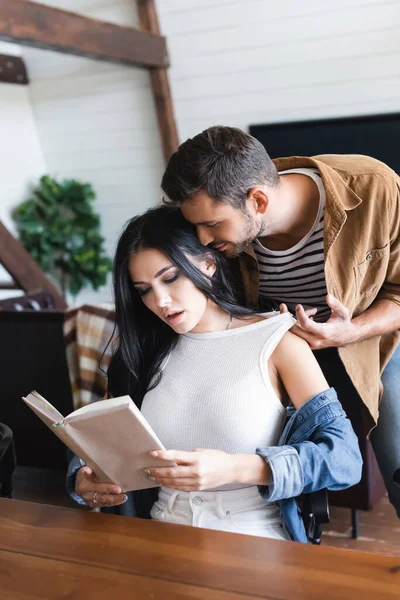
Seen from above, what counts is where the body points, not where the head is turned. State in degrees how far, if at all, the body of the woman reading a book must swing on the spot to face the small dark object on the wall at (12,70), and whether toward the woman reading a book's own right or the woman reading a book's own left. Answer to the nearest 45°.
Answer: approximately 135° to the woman reading a book's own right

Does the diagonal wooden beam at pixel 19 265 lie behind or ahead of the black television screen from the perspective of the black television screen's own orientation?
ahead

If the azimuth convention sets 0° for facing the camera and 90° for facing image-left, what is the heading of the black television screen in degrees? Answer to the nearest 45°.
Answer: approximately 45°

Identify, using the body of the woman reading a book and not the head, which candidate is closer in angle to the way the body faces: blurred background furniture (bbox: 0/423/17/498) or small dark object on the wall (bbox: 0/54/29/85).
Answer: the blurred background furniture

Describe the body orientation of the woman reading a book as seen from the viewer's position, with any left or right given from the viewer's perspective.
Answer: facing the viewer and to the left of the viewer

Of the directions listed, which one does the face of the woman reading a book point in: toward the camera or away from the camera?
toward the camera
